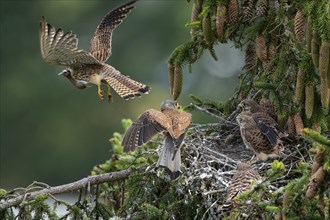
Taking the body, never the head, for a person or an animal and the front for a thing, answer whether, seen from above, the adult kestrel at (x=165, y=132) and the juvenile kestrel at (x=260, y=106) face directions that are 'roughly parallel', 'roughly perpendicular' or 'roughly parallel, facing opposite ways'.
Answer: roughly perpendicular

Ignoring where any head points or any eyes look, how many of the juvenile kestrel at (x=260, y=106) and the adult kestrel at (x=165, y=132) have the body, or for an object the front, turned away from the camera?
1

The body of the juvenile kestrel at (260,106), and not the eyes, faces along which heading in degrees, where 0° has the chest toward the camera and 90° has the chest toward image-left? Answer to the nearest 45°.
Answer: approximately 90°

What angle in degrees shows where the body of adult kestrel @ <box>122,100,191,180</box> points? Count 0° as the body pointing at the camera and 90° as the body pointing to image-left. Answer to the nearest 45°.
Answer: approximately 180°

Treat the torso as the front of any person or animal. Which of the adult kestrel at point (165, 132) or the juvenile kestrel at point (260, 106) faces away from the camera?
the adult kestrel at point (165, 132)

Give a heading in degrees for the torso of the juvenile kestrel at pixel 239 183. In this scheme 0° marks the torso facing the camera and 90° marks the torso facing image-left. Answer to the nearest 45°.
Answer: approximately 225°
